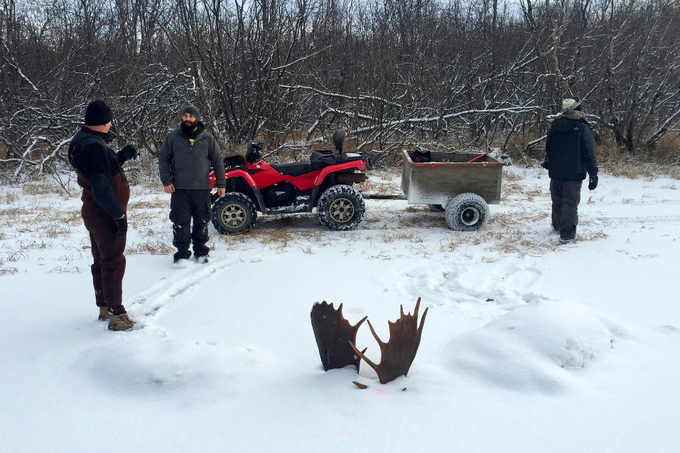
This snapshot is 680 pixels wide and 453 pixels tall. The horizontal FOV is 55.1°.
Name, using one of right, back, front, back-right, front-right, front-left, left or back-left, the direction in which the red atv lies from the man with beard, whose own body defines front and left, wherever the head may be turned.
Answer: back-left

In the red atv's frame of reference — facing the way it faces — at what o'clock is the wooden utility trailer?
The wooden utility trailer is roughly at 6 o'clock from the red atv.

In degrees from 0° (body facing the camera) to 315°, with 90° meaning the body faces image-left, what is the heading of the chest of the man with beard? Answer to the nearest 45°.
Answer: approximately 0°

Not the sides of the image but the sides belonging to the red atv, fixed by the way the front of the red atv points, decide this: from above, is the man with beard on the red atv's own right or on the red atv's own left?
on the red atv's own left

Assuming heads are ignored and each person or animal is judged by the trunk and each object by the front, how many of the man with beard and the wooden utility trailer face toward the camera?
1

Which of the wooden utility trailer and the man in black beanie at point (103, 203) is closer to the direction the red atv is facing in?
the man in black beanie

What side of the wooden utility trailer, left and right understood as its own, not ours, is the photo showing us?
left

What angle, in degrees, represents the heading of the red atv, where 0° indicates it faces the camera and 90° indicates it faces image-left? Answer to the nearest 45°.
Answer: approximately 90°

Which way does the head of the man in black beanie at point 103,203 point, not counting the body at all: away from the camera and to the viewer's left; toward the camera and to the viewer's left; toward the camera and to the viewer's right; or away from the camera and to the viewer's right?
away from the camera and to the viewer's right
